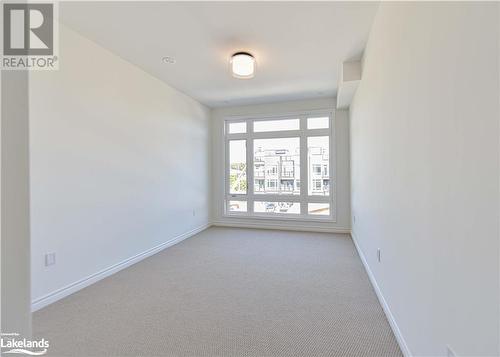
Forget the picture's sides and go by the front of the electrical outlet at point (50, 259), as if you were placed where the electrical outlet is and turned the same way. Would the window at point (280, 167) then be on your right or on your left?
on your left

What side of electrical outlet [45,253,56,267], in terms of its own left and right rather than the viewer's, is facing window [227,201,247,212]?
left

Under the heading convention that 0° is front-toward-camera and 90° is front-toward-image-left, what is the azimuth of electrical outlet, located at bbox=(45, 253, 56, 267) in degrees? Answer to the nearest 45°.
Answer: approximately 315°

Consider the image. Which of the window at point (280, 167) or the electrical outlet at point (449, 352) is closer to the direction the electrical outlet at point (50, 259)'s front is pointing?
the electrical outlet

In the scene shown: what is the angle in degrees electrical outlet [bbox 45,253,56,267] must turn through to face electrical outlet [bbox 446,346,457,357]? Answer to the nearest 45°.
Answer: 0° — it already faces it
